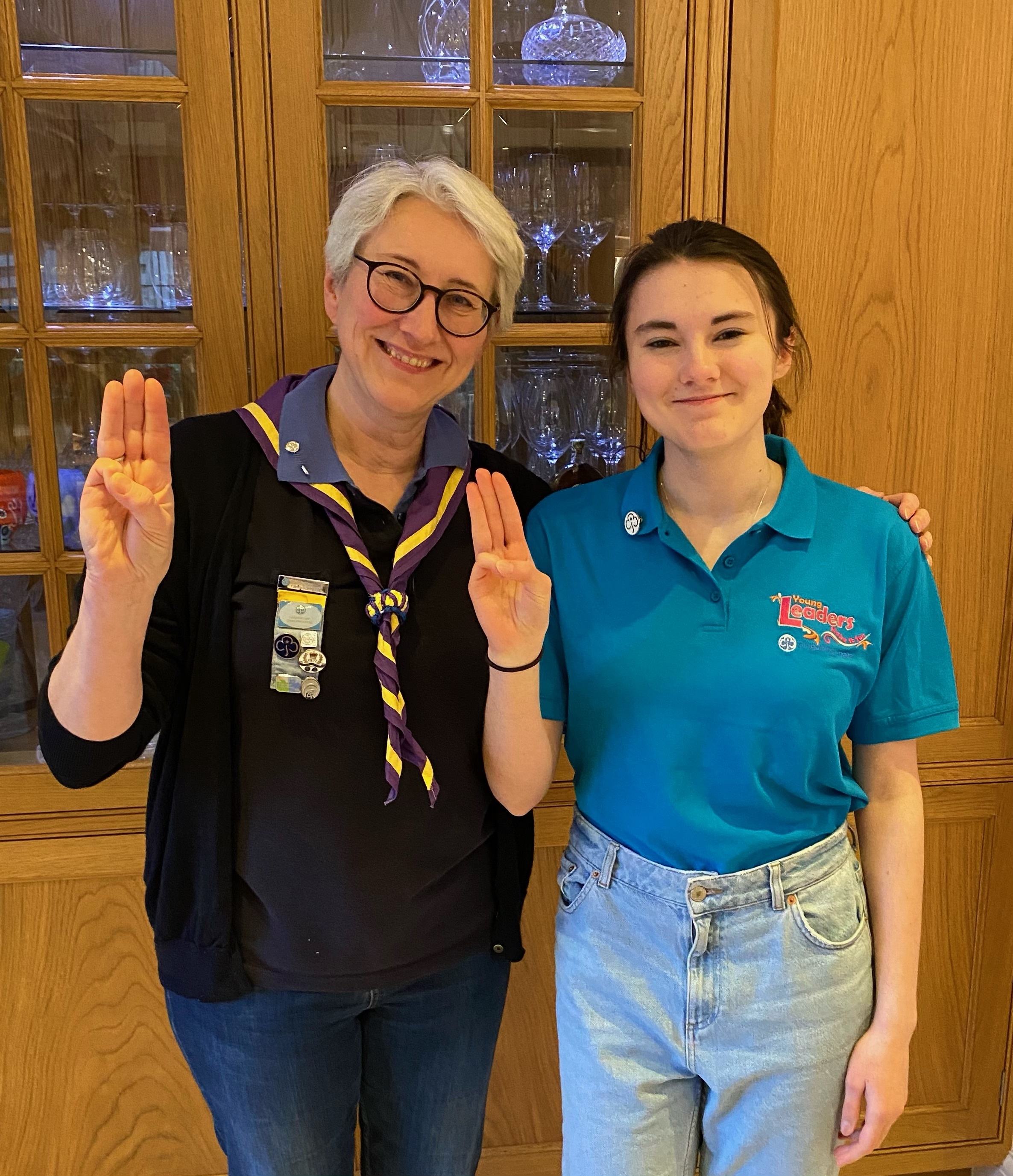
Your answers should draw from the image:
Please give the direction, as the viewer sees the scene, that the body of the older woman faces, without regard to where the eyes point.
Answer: toward the camera

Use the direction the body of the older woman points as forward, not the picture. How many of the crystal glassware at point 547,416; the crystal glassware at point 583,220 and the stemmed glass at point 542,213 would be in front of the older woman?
0

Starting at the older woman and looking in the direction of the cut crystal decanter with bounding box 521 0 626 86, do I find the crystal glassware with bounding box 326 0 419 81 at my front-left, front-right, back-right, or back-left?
front-left

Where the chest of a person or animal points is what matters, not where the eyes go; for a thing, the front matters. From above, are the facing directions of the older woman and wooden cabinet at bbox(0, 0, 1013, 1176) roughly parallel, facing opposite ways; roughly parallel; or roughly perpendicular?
roughly parallel

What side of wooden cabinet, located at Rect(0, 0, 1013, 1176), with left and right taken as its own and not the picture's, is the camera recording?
front

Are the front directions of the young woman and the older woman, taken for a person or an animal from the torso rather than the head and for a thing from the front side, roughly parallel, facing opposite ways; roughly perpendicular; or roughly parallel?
roughly parallel

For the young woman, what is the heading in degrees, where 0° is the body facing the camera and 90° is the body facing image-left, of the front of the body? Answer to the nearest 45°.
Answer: approximately 0°

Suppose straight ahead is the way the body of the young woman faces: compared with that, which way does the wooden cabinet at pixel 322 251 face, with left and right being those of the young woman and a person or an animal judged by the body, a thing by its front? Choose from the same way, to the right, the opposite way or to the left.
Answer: the same way

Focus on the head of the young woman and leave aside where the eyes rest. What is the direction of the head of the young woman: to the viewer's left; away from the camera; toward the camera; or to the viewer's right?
toward the camera

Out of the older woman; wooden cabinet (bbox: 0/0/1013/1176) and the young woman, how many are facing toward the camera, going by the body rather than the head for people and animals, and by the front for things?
3

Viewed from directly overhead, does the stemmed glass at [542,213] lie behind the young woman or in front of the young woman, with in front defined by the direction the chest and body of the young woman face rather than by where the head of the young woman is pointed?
behind
